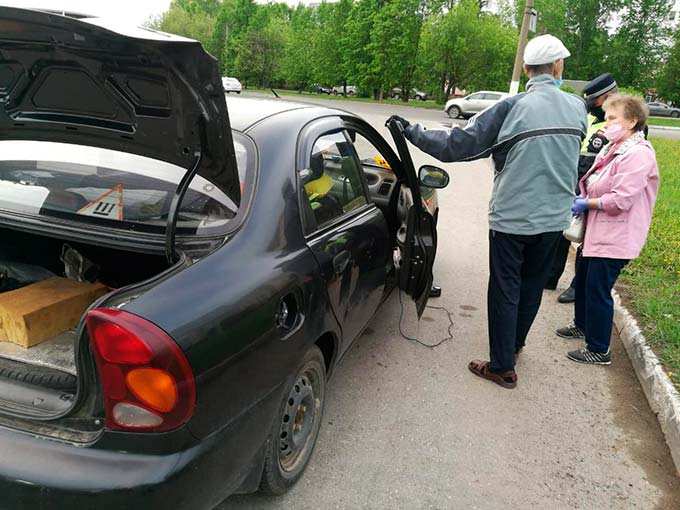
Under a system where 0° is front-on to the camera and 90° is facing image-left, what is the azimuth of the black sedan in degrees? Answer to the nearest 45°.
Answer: approximately 225°

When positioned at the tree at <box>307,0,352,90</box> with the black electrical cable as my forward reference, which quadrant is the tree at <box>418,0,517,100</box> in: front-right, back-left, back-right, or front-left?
front-left

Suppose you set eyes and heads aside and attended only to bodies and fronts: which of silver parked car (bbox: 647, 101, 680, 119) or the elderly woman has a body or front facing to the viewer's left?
the elderly woman

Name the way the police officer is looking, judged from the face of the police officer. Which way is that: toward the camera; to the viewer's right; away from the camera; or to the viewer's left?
to the viewer's left

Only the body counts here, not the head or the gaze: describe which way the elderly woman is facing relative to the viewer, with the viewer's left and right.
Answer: facing to the left of the viewer

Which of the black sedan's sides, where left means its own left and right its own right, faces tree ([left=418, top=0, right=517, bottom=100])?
front

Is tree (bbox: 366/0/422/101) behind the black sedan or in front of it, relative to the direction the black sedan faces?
in front

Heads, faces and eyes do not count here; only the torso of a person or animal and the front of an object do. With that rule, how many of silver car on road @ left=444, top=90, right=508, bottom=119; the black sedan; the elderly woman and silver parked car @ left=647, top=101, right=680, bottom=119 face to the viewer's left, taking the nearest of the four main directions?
2

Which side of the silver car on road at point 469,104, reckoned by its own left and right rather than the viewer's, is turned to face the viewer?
left

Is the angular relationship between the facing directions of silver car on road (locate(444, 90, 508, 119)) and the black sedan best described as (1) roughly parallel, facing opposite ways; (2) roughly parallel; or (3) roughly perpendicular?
roughly perpendicular

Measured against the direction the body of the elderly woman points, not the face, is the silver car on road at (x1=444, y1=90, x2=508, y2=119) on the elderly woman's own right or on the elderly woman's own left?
on the elderly woman's own right

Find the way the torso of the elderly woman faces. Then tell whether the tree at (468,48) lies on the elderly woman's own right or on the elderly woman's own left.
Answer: on the elderly woman's own right

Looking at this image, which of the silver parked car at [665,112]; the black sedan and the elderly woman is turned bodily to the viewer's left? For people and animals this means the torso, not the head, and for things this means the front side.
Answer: the elderly woman

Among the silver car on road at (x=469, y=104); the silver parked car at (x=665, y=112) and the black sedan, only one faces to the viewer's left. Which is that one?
the silver car on road at (x=469, y=104)

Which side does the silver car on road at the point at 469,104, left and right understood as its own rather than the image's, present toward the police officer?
left

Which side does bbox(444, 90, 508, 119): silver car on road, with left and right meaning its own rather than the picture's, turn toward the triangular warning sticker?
left

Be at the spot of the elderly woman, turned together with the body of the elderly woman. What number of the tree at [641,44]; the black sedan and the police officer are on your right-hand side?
2

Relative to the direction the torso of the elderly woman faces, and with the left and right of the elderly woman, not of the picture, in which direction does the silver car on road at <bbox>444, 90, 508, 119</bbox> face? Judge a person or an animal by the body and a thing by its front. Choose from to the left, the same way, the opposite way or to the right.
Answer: the same way
